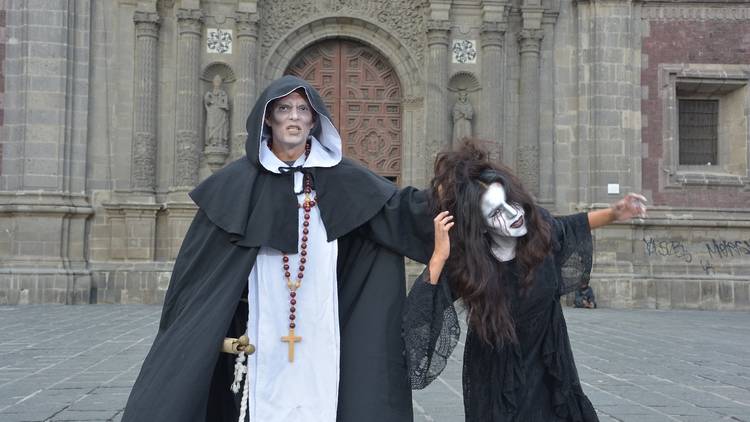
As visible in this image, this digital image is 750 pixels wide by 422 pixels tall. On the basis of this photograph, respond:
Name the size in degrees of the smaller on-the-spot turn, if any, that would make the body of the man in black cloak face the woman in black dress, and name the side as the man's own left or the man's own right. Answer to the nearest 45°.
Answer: approximately 90° to the man's own left

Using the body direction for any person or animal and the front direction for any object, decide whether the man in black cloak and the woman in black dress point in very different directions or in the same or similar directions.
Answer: same or similar directions

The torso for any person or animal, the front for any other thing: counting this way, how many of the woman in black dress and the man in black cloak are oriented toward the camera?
2

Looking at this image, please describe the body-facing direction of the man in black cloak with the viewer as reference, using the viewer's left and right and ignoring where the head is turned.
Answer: facing the viewer

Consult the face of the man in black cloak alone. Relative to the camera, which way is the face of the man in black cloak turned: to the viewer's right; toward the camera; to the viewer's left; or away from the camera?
toward the camera

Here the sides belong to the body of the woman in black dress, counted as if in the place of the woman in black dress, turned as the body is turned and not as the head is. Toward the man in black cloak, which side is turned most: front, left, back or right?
right
